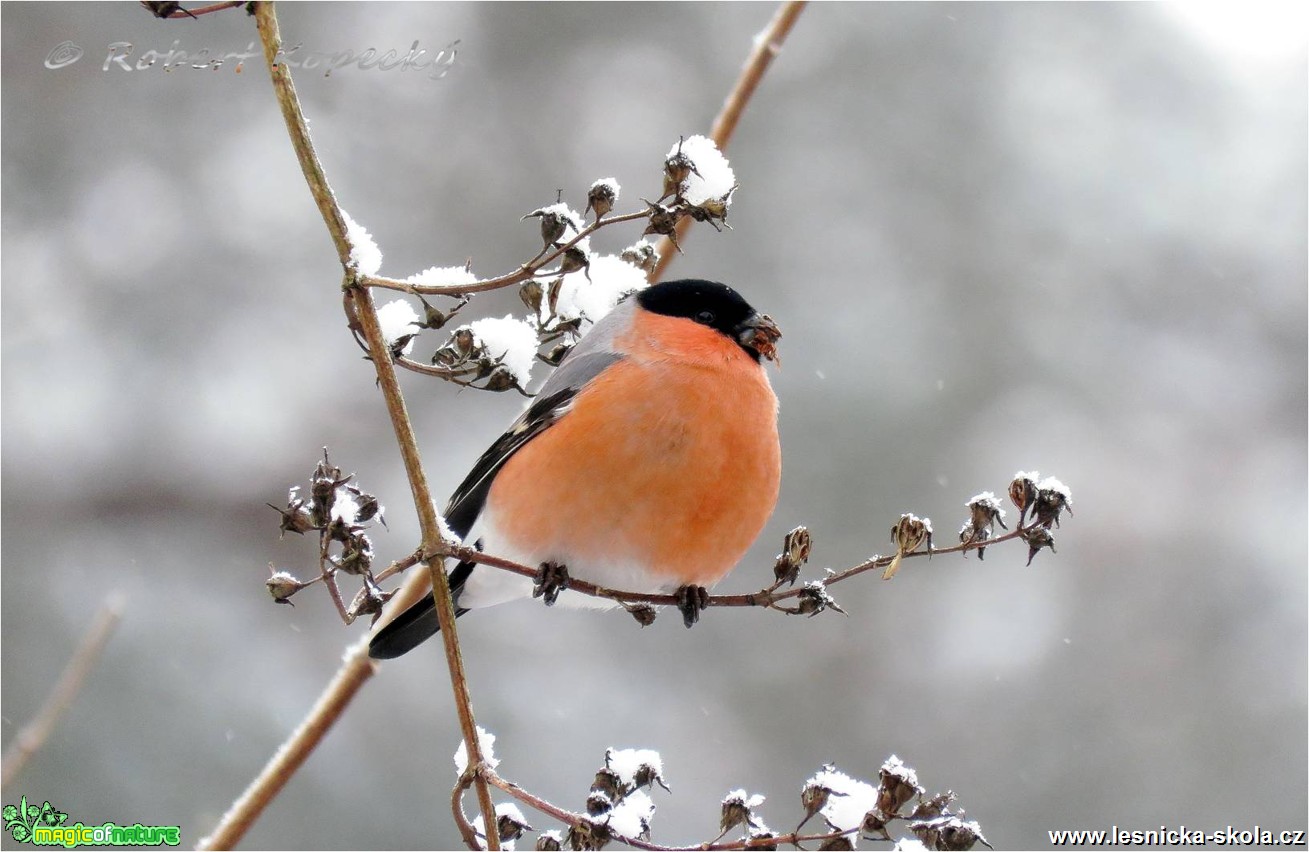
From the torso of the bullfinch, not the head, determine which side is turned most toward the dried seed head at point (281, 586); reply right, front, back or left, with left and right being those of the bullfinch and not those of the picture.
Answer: right

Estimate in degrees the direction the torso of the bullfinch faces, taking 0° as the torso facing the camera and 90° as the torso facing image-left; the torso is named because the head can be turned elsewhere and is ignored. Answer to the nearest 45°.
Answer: approximately 315°

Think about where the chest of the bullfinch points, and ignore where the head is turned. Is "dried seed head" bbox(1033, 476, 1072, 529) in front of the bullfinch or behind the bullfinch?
in front

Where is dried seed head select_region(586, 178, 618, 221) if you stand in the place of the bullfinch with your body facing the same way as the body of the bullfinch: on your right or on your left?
on your left

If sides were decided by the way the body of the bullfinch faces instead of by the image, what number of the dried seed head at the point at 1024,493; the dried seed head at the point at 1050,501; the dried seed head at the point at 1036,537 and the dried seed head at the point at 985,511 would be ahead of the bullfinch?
4
